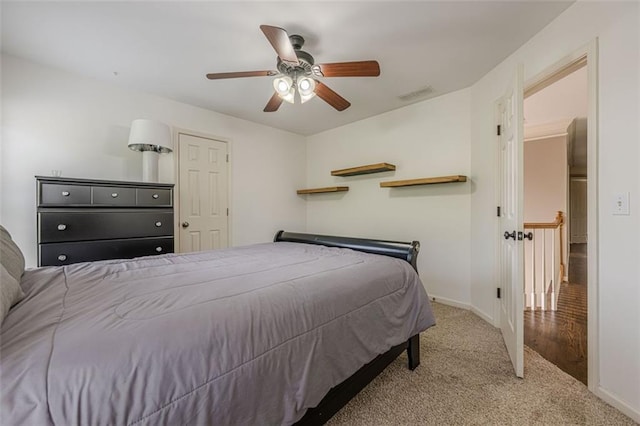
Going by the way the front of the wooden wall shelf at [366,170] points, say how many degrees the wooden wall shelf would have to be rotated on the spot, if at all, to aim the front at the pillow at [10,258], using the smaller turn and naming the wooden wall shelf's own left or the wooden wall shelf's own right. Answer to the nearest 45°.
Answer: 0° — it already faces it

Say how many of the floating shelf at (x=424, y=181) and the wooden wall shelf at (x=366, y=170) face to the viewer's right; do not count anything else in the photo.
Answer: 0

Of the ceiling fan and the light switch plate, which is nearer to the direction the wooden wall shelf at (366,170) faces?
the ceiling fan

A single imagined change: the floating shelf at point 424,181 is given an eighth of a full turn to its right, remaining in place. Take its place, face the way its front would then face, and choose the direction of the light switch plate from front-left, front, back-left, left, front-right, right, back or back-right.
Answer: back-left

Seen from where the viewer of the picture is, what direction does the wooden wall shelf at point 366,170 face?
facing the viewer and to the left of the viewer

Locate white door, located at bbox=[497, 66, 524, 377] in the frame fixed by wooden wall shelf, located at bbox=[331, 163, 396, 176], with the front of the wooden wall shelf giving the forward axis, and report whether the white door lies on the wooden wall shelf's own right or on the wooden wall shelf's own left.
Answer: on the wooden wall shelf's own left

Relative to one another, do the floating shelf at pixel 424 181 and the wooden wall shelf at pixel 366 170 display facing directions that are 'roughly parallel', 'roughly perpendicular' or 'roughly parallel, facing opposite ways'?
roughly parallel

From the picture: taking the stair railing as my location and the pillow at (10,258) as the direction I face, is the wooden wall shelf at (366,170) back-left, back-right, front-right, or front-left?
front-right

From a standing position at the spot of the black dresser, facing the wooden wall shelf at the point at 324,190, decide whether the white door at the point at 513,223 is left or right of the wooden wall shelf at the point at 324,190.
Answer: right

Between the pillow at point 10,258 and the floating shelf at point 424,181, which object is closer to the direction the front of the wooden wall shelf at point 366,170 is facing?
the pillow

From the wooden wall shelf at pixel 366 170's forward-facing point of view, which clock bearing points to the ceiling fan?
The ceiling fan is roughly at 11 o'clock from the wooden wall shelf.

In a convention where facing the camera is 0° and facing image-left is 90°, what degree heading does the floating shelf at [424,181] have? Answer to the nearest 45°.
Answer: approximately 45°
